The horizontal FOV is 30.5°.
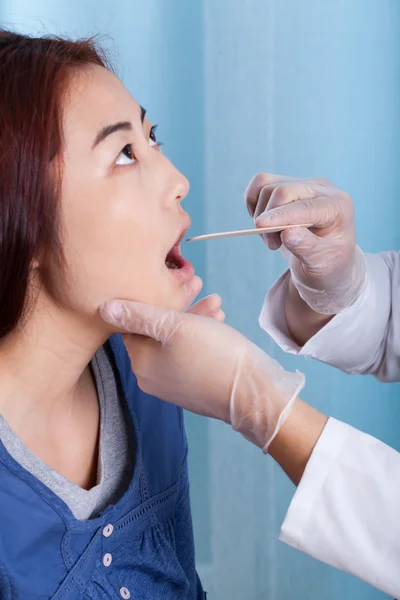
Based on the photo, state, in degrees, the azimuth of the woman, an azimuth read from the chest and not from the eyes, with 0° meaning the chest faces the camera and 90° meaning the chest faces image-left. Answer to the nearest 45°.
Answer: approximately 315°

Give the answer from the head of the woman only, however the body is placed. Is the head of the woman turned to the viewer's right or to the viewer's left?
to the viewer's right
